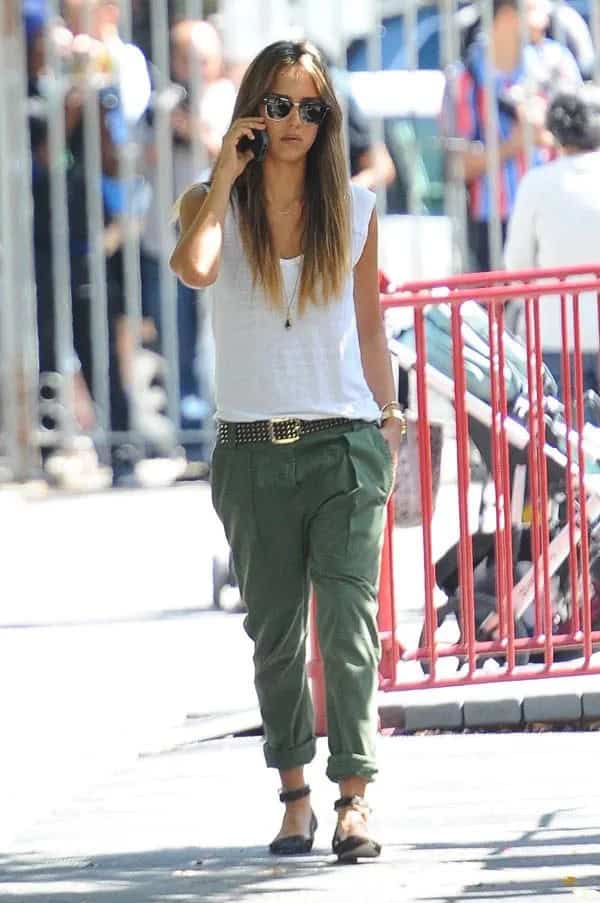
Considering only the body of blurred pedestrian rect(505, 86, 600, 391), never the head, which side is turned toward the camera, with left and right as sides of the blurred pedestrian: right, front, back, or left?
back

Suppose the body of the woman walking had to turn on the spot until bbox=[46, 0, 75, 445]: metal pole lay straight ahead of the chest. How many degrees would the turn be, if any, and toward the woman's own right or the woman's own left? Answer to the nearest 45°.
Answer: approximately 180°

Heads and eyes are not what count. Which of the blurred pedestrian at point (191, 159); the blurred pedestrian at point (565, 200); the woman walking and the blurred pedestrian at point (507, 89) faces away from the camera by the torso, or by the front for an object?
the blurred pedestrian at point (565, 200)

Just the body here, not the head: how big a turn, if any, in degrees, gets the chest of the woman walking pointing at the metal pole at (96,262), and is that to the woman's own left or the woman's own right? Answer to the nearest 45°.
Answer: approximately 180°

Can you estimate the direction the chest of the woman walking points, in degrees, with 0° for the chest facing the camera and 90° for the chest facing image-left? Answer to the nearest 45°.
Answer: approximately 0°

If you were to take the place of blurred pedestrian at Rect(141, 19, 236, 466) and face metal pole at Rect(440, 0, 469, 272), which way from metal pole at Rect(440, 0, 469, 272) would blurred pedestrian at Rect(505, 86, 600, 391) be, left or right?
right

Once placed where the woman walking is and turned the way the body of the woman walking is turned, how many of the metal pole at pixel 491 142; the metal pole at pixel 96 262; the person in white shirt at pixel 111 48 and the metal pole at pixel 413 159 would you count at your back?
4

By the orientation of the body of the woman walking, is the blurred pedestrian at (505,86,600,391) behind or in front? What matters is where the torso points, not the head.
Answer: behind
